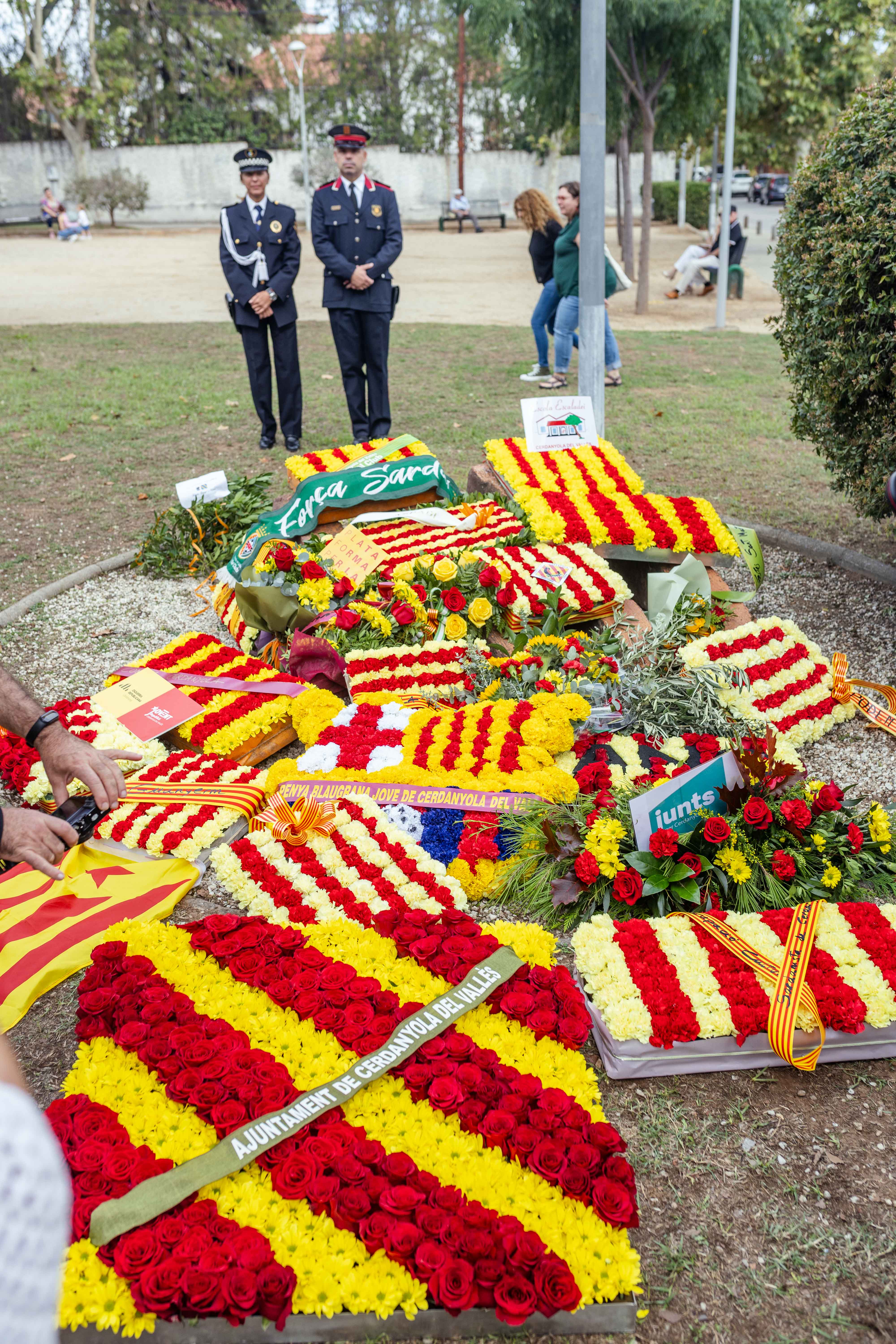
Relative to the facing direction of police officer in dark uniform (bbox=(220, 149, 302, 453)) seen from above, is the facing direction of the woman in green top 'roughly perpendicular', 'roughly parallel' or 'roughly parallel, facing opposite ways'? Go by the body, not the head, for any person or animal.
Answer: roughly perpendicular

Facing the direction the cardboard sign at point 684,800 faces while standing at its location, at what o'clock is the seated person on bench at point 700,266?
The seated person on bench is roughly at 6 o'clock from the cardboard sign.

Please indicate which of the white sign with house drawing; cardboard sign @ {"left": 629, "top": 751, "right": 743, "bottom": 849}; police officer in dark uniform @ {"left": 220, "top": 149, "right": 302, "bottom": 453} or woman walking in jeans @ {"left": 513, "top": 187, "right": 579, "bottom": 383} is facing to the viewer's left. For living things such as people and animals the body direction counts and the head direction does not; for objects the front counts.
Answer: the woman walking in jeans

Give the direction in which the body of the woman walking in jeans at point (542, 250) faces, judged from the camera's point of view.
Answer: to the viewer's left

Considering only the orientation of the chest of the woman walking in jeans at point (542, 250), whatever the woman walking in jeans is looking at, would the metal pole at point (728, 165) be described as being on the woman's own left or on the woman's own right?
on the woman's own right

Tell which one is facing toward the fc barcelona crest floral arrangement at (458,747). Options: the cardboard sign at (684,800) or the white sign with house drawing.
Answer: the white sign with house drawing

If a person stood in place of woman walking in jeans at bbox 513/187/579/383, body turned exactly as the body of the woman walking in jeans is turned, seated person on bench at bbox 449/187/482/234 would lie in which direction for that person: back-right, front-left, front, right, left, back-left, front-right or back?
right

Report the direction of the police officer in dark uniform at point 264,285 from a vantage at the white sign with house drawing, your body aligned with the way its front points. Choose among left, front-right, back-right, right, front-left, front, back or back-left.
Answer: back-right

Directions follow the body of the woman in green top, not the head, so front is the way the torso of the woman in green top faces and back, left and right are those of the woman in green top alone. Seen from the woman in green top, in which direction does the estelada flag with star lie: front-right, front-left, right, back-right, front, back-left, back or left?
left

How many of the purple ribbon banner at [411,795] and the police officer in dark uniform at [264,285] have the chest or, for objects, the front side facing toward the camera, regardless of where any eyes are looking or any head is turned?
2

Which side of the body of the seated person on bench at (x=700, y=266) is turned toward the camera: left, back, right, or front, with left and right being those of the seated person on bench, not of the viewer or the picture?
left

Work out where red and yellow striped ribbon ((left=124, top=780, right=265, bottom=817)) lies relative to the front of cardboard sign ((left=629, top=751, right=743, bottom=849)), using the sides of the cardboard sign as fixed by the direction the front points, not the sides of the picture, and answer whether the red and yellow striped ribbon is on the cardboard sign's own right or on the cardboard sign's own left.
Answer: on the cardboard sign's own right
